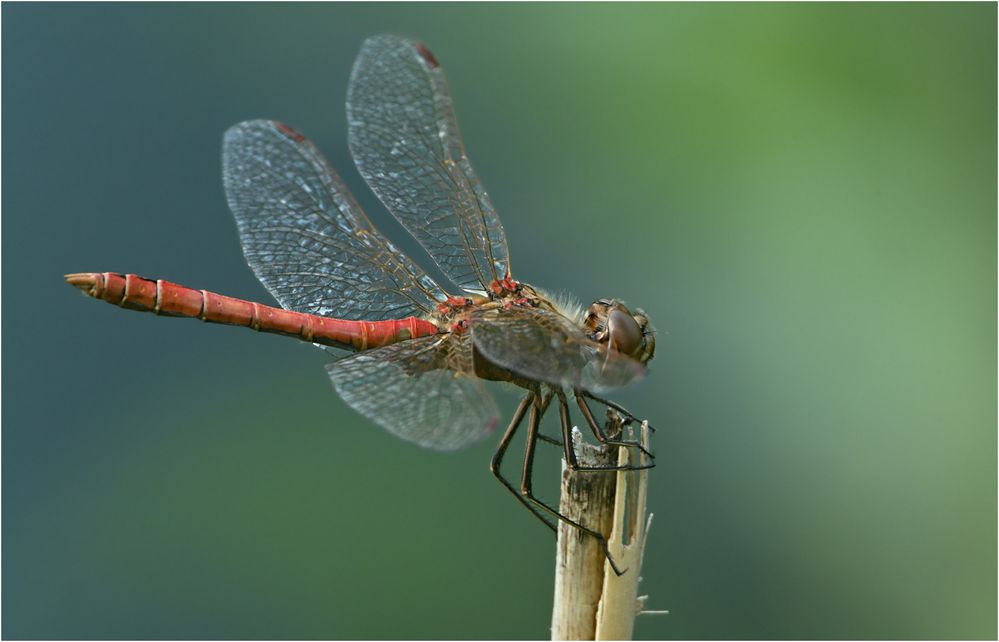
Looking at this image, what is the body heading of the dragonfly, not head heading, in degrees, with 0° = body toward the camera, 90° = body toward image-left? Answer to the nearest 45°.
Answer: approximately 270°
